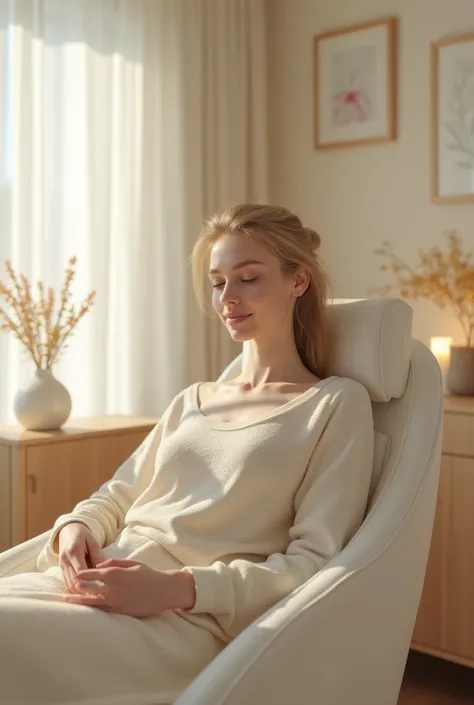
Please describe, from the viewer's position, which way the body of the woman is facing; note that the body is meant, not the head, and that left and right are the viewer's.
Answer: facing the viewer and to the left of the viewer

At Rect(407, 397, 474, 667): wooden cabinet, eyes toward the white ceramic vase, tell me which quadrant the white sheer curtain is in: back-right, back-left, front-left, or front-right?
front-right

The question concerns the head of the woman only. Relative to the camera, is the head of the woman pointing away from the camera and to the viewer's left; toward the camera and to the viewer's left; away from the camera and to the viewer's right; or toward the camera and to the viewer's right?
toward the camera and to the viewer's left

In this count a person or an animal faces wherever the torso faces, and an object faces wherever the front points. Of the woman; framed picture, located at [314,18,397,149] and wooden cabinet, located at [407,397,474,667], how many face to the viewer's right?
0

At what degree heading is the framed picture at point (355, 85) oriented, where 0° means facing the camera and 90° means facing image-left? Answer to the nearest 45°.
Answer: approximately 45°

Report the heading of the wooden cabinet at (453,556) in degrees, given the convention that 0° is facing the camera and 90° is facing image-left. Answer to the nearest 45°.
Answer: approximately 45°

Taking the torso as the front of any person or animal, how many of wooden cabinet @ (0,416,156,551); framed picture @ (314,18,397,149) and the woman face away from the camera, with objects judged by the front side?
0

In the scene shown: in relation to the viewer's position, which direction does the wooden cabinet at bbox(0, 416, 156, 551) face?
facing the viewer and to the right of the viewer
